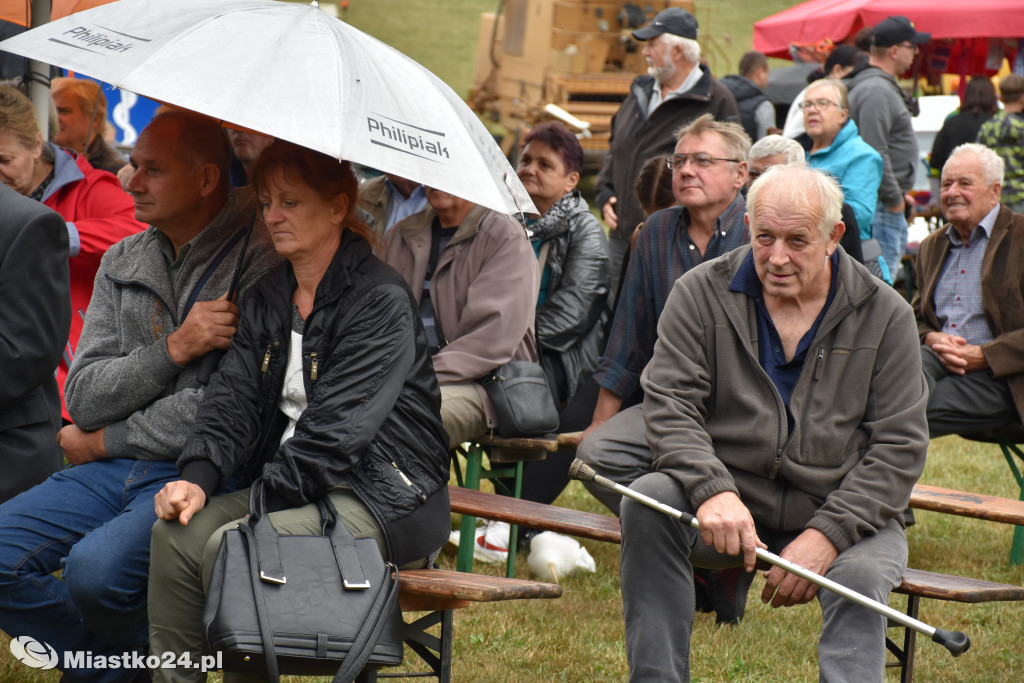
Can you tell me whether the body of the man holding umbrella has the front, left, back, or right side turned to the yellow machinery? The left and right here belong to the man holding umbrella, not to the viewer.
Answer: back

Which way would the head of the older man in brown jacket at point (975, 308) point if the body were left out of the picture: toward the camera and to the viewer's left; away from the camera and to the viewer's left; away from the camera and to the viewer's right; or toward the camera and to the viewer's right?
toward the camera and to the viewer's left

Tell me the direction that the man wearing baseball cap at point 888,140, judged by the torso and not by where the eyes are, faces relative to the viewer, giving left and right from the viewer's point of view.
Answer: facing to the right of the viewer

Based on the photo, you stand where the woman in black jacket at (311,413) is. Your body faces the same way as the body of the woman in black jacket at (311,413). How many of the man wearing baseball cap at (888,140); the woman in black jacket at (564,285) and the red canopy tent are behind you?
3

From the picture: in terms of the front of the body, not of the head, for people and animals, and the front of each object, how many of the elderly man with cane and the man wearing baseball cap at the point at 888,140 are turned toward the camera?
1

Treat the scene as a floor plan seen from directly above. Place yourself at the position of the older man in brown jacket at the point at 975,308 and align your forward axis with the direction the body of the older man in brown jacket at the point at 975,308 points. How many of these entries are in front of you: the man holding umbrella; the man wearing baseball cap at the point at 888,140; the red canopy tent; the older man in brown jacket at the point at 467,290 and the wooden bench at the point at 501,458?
3

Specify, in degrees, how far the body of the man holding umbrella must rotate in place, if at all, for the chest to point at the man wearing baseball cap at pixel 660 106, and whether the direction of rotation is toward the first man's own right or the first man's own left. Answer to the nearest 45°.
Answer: approximately 180°

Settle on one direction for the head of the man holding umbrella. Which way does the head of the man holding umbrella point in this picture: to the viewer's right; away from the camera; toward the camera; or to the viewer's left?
to the viewer's left

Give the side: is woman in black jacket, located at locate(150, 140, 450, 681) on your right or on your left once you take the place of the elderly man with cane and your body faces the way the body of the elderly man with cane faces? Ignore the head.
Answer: on your right

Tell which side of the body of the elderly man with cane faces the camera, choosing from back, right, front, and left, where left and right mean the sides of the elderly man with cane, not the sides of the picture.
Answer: front

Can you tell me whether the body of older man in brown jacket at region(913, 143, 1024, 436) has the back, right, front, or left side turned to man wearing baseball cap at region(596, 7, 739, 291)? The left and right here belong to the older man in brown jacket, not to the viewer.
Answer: right

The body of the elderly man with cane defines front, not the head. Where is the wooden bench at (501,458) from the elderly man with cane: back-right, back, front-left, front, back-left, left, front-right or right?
back-right

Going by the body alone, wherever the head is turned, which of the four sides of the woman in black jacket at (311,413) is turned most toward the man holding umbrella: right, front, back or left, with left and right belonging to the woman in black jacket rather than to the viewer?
right
